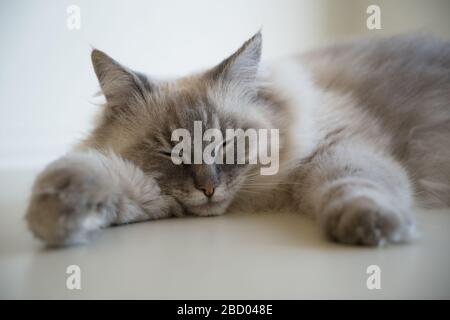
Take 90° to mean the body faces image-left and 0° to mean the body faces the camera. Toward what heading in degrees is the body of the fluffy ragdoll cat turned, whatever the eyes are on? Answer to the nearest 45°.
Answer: approximately 45°
